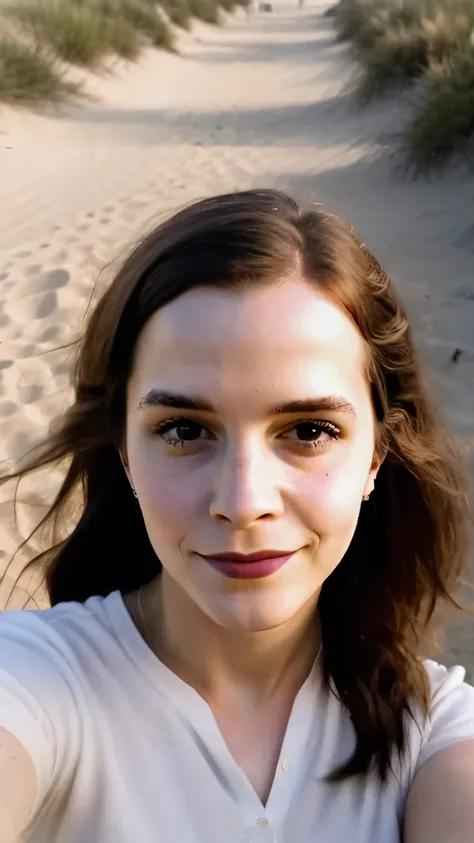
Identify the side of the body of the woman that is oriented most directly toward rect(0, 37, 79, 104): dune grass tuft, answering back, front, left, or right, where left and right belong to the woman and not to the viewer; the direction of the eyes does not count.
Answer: back

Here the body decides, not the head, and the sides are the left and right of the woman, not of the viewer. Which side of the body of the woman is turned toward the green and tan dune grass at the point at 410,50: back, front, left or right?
back

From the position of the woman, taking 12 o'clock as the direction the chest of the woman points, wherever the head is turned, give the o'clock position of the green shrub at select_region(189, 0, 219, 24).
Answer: The green shrub is roughly at 6 o'clock from the woman.

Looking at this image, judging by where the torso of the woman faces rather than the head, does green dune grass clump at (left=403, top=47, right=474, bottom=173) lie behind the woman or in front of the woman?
behind

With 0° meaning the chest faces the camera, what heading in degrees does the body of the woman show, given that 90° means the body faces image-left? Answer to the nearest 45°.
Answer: approximately 0°

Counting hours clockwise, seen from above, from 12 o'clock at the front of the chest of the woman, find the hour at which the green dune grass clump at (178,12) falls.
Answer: The green dune grass clump is roughly at 6 o'clock from the woman.

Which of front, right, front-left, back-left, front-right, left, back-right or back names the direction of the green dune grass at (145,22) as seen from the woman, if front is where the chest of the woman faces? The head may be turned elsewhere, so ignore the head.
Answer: back
